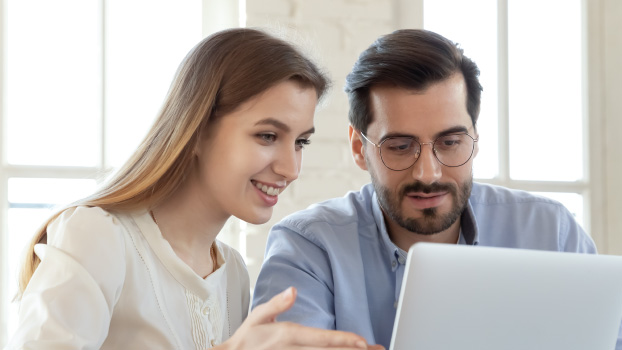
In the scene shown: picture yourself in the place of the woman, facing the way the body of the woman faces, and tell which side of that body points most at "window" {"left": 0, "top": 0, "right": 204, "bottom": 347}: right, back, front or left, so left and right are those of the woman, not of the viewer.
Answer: back

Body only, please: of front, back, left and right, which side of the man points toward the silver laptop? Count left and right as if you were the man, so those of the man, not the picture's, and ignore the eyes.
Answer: front

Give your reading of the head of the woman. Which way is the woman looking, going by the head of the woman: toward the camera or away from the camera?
toward the camera

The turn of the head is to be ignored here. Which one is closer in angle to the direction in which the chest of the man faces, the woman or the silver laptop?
the silver laptop

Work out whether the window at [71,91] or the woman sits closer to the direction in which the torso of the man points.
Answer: the woman

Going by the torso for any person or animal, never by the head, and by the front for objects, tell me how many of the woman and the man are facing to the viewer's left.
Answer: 0

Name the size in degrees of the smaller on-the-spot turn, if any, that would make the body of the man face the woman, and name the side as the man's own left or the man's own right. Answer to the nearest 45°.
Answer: approximately 45° to the man's own right

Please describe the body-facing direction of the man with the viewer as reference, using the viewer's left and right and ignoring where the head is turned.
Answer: facing the viewer

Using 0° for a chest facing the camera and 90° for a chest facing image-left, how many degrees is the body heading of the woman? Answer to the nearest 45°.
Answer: approximately 315°

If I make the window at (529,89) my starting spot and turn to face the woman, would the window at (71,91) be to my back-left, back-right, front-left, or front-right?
front-right

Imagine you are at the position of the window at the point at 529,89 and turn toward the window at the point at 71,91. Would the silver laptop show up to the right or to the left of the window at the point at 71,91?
left

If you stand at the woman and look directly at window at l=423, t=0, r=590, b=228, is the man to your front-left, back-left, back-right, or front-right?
front-right

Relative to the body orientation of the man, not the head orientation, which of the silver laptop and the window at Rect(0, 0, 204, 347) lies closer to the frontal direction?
the silver laptop

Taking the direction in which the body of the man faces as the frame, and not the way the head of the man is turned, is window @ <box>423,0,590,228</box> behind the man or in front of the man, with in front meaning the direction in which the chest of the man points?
behind

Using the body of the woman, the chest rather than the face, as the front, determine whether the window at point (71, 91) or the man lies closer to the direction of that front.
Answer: the man
